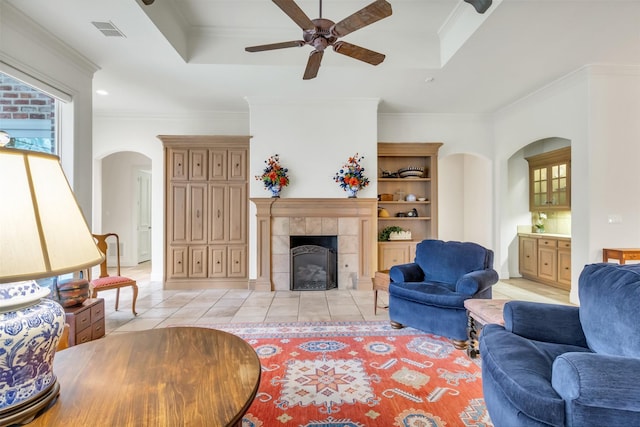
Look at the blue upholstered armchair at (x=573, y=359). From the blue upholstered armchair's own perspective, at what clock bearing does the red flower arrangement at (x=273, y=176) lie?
The red flower arrangement is roughly at 2 o'clock from the blue upholstered armchair.

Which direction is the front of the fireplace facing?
toward the camera

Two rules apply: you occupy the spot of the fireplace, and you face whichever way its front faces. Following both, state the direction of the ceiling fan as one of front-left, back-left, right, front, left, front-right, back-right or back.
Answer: front

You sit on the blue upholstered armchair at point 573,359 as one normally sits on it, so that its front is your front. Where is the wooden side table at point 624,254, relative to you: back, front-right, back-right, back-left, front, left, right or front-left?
back-right

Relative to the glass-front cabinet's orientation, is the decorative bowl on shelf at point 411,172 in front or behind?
in front

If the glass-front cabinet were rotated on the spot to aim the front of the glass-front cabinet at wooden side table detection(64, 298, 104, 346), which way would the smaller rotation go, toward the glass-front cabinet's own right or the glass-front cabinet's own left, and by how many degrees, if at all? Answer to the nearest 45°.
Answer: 0° — it already faces it

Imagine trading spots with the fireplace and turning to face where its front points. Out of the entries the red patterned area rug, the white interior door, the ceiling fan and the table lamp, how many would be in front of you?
3

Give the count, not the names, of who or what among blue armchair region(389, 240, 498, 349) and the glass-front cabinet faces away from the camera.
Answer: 0

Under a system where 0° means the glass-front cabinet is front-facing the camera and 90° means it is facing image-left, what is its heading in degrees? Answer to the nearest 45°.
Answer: approximately 45°

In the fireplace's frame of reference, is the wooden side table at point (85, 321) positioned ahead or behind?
ahead

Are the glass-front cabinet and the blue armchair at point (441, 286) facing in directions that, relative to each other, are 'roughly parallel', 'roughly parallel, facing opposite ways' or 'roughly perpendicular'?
roughly parallel

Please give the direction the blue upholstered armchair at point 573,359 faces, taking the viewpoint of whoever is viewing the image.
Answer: facing the viewer and to the left of the viewer

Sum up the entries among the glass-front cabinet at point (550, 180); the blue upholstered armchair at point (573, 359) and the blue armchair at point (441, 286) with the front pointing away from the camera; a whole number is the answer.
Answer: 0

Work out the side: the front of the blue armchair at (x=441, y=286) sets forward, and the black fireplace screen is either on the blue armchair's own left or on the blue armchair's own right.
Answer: on the blue armchair's own right

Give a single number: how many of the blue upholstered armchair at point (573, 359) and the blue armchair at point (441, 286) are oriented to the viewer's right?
0
